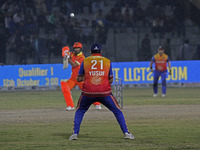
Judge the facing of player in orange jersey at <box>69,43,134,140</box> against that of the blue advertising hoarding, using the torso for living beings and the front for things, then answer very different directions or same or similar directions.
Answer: very different directions

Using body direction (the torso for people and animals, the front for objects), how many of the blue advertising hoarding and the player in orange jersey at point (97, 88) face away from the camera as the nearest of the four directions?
1

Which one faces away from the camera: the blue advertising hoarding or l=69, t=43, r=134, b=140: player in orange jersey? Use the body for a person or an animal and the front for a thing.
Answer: the player in orange jersey

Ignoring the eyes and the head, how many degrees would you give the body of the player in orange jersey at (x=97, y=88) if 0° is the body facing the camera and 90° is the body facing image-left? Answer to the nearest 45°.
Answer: approximately 180°

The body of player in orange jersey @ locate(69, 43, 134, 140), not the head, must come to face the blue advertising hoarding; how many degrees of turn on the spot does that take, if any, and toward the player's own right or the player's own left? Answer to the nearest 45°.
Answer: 0° — they already face it

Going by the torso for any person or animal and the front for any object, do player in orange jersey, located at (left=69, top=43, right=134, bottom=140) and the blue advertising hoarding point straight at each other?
yes

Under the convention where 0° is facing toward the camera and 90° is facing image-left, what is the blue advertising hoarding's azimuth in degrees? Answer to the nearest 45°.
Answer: approximately 0°

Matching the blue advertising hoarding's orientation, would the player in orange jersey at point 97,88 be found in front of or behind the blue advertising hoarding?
in front
